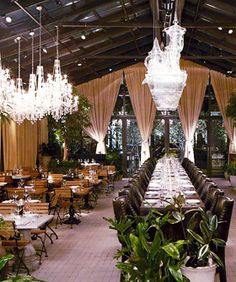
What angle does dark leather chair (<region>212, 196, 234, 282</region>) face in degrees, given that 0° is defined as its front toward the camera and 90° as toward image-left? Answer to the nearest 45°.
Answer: approximately 90°

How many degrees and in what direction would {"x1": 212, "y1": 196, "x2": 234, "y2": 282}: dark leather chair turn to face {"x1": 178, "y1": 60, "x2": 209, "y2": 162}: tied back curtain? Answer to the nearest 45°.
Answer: approximately 90° to its right

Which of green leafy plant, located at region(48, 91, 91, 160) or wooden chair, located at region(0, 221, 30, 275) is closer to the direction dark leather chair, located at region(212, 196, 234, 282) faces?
the wooden chair

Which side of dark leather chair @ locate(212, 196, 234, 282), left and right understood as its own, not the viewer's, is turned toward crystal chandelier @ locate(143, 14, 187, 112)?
right

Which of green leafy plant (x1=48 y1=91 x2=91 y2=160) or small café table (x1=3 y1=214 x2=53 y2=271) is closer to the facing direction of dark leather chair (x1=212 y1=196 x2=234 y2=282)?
the small café table

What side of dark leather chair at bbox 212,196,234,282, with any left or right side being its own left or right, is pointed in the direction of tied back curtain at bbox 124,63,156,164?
right

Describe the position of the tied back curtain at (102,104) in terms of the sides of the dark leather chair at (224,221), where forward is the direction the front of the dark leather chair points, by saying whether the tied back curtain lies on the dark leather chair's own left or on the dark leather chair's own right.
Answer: on the dark leather chair's own right

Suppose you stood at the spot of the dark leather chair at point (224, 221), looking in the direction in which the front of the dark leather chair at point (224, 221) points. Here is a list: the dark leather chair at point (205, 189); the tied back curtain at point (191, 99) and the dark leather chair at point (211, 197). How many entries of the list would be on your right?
3

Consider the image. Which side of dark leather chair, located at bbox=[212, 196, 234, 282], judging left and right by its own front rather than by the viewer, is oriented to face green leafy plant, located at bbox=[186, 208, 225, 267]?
left

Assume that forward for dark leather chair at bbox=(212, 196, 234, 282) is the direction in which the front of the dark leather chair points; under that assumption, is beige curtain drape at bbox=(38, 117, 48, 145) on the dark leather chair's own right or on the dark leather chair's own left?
on the dark leather chair's own right

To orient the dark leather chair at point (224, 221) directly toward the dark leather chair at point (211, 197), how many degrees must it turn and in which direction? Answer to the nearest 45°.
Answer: approximately 90° to its right
